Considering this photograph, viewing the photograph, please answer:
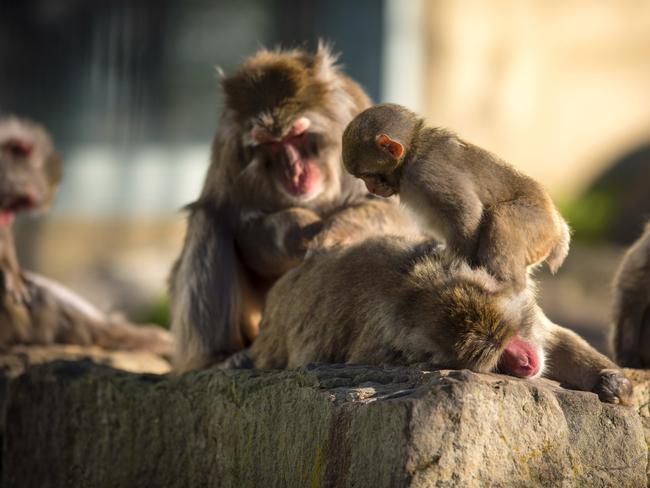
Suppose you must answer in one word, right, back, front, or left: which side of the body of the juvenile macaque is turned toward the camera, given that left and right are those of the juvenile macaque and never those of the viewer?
left

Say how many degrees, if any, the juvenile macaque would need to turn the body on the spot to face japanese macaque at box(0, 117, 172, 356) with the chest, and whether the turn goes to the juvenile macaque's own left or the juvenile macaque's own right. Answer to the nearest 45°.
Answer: approximately 45° to the juvenile macaque's own right

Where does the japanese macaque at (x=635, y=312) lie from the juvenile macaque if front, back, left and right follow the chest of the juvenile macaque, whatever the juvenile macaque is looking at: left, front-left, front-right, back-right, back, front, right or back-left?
back-right

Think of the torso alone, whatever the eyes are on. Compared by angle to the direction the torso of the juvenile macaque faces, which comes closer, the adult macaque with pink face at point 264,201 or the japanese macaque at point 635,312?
the adult macaque with pink face

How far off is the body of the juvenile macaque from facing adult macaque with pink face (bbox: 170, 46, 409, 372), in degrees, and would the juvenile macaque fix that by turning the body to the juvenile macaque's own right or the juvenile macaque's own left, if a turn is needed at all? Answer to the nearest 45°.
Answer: approximately 45° to the juvenile macaque's own right
